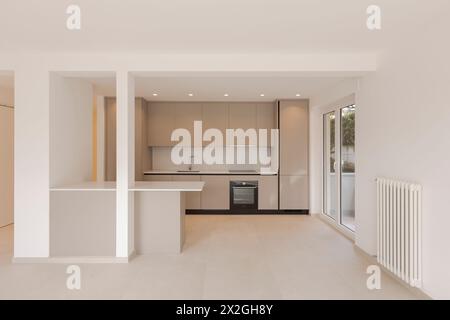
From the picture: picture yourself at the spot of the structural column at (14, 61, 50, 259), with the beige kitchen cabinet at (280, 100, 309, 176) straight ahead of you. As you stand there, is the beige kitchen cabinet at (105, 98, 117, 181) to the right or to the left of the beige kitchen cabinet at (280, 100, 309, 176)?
left

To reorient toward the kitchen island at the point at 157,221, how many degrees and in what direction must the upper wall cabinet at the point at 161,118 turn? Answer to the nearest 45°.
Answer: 0° — it already faces it

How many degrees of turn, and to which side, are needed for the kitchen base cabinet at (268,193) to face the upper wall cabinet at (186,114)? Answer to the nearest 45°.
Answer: approximately 90° to its right

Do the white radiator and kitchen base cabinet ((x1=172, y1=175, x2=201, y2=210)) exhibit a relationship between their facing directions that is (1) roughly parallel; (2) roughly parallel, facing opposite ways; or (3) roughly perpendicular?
roughly perpendicular

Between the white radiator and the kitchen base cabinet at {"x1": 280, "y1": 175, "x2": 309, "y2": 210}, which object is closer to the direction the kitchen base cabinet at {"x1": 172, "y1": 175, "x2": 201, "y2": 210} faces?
the white radiator

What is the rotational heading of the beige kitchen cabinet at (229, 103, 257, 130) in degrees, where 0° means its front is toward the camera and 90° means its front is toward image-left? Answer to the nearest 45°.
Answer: approximately 0°

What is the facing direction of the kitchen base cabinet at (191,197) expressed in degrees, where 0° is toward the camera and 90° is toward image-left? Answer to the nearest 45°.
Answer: approximately 0°
